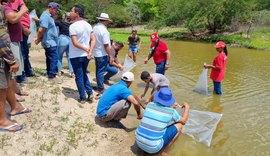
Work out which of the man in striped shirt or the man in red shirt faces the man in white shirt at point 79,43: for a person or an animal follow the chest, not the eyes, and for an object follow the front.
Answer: the man in red shirt

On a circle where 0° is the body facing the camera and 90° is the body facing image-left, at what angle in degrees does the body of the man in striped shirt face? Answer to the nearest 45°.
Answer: approximately 225°

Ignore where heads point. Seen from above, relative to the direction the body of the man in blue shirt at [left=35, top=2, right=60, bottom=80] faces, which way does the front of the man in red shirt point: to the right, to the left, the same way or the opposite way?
the opposite way

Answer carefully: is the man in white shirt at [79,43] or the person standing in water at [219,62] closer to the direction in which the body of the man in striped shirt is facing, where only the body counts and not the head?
the person standing in water

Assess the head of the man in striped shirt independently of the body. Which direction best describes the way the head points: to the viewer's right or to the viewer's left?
to the viewer's right

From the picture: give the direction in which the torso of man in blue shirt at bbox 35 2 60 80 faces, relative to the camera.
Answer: to the viewer's right

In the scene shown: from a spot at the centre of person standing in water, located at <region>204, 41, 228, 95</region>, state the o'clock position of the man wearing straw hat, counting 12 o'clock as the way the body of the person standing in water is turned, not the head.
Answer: The man wearing straw hat is roughly at 11 o'clock from the person standing in water.

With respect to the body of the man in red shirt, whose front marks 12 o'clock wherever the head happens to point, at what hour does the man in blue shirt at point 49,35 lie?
The man in blue shirt is roughly at 1 o'clock from the man in red shirt.

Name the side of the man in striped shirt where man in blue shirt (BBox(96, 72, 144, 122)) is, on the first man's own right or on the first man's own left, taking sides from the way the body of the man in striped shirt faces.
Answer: on the first man's own left

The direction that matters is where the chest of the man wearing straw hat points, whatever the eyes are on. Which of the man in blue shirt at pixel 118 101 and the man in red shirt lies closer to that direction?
the man in red shirt

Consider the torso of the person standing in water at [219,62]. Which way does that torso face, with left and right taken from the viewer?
facing to the left of the viewer
